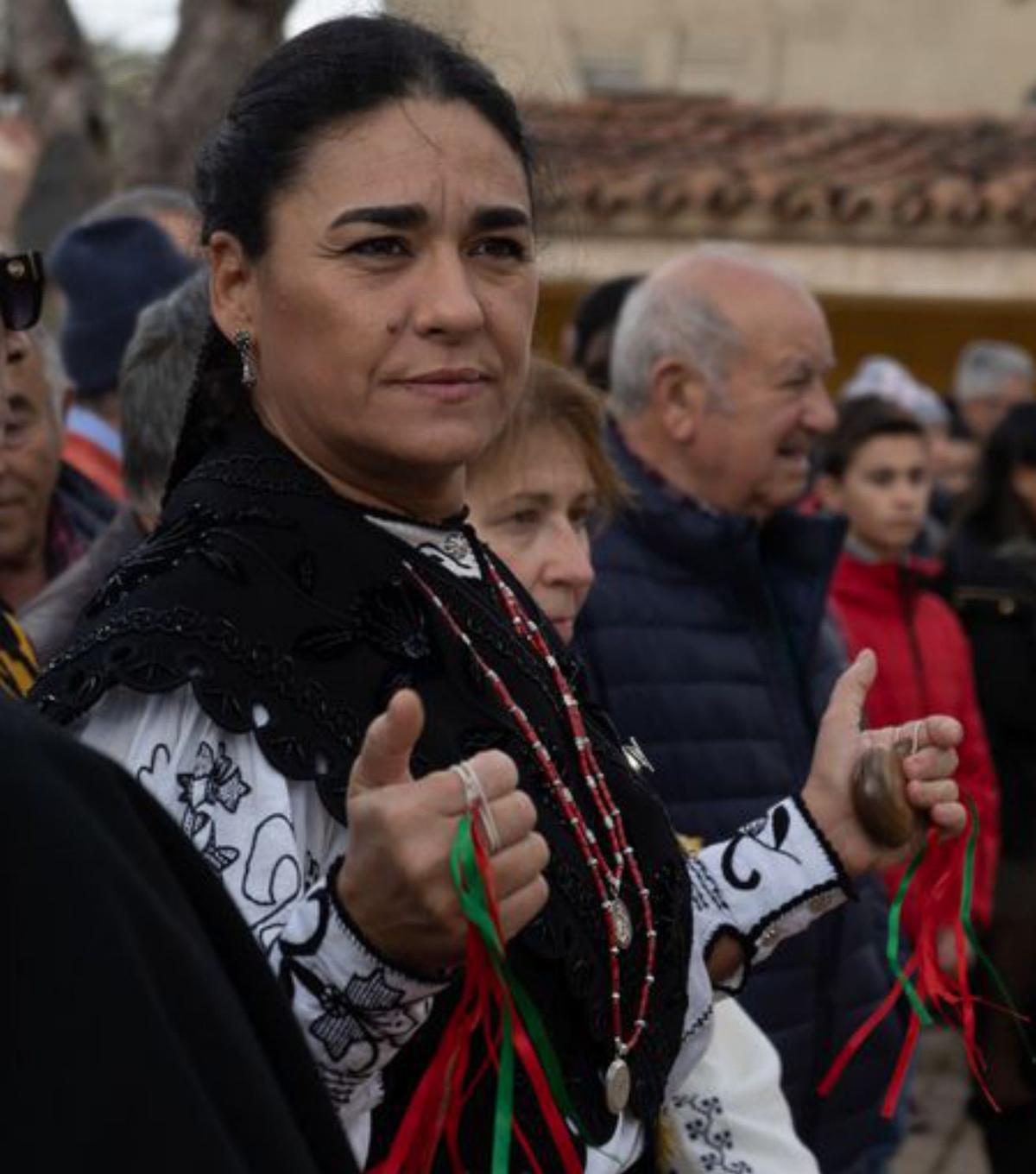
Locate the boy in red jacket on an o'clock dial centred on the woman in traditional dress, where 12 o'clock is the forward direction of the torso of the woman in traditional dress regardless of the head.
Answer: The boy in red jacket is roughly at 8 o'clock from the woman in traditional dress.

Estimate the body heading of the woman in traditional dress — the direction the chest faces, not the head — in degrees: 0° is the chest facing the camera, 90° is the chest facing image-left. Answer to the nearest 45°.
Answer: approximately 315°

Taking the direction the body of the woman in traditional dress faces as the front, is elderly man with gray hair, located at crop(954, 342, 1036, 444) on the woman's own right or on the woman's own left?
on the woman's own left

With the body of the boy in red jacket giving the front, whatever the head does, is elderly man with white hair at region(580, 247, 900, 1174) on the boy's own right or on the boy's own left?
on the boy's own right

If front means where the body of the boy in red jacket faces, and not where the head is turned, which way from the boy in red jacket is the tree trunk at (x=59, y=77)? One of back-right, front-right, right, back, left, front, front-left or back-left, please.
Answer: back

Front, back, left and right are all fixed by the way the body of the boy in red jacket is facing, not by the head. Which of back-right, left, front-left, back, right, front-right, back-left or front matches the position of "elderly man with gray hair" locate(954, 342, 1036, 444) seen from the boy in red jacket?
back-left

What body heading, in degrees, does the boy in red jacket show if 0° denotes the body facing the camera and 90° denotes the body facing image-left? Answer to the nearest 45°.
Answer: approximately 315°
